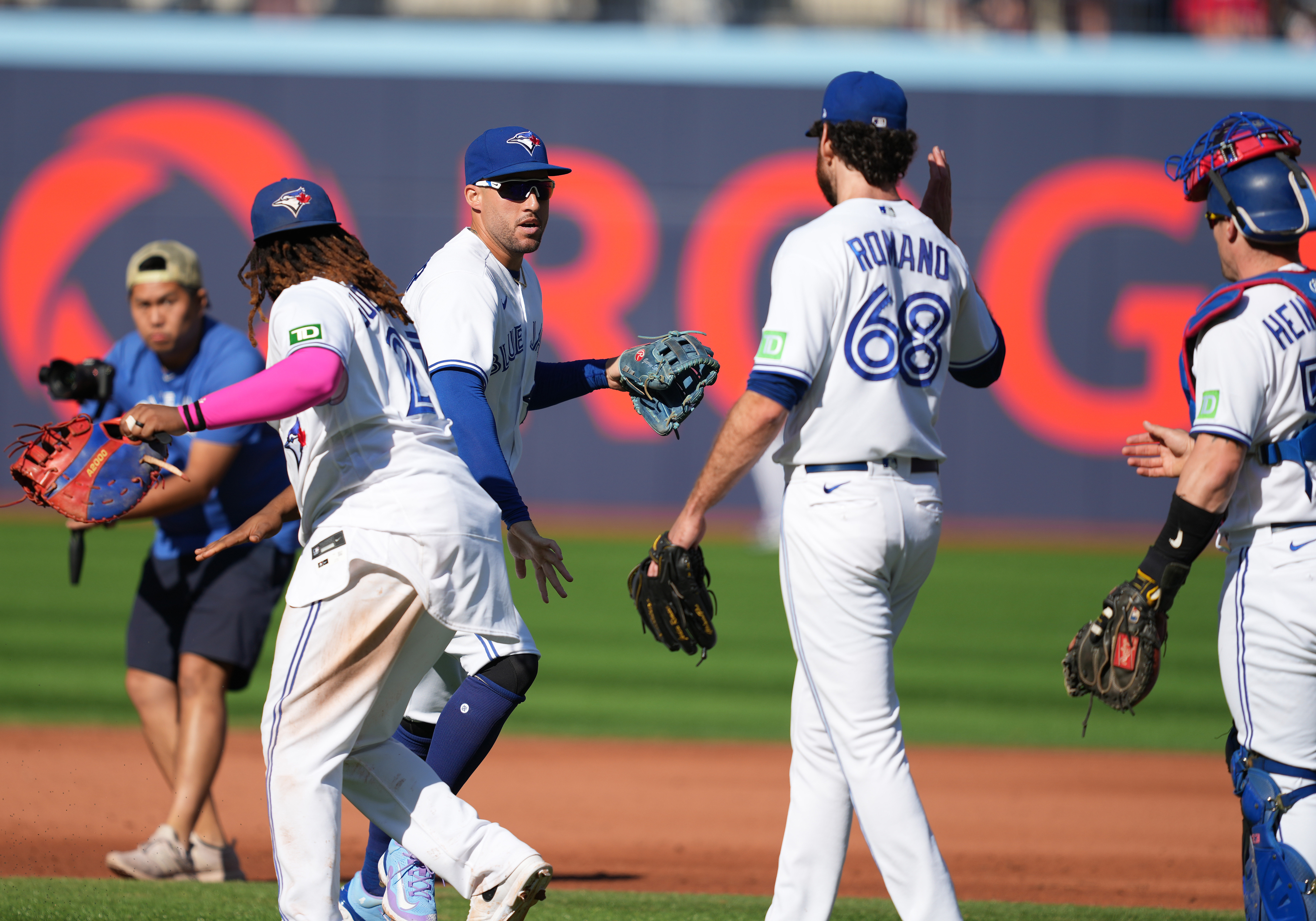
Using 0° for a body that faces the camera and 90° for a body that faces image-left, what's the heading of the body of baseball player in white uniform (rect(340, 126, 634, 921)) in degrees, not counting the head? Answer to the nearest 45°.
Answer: approximately 315°

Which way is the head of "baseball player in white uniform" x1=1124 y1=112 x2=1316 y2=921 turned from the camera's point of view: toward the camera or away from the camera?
away from the camera

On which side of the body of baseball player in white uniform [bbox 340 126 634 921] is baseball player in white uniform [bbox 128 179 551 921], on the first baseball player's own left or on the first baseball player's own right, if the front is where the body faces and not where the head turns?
on the first baseball player's own right

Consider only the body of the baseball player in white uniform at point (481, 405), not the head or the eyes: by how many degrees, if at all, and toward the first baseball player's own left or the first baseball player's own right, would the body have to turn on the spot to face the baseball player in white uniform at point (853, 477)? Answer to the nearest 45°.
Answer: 0° — they already face them
